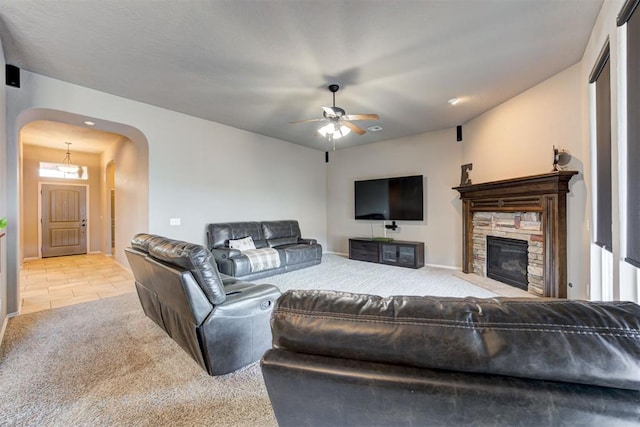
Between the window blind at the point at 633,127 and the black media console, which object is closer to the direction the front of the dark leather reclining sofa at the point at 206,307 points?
the black media console

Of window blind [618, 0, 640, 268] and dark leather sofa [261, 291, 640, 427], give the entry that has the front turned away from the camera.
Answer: the dark leather sofa

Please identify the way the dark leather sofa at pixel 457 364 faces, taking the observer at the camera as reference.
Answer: facing away from the viewer

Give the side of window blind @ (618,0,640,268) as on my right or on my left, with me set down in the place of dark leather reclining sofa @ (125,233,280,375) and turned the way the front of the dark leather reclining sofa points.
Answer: on my right

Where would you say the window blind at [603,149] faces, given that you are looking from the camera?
facing to the left of the viewer

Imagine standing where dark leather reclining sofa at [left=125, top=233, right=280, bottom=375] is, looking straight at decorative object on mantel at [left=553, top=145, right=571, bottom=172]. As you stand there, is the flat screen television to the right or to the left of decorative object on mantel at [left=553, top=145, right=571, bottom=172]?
left

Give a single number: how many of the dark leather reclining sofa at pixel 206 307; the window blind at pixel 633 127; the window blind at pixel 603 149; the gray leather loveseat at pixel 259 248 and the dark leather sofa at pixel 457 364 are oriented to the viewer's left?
2

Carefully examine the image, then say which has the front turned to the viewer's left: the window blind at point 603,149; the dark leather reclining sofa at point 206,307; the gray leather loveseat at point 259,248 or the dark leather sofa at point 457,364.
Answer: the window blind

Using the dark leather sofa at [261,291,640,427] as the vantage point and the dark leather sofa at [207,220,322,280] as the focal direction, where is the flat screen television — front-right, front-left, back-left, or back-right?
front-right

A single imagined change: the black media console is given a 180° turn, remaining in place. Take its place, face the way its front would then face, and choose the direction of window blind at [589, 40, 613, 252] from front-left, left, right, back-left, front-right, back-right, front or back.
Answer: right

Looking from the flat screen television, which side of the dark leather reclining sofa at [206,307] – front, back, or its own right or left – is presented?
front

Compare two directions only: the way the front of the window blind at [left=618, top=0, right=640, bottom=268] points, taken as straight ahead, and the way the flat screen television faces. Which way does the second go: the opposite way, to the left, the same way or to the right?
to the left

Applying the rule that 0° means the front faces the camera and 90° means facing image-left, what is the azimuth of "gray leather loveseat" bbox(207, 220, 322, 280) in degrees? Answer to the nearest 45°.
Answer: approximately 315°

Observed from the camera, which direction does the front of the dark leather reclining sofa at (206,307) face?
facing away from the viewer and to the right of the viewer

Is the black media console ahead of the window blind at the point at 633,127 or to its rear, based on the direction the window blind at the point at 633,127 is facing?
ahead

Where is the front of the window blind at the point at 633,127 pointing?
to the viewer's left

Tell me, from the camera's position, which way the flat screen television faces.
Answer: facing the viewer and to the left of the viewer

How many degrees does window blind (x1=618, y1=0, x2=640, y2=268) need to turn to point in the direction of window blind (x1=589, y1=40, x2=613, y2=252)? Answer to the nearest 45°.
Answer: approximately 90° to its right

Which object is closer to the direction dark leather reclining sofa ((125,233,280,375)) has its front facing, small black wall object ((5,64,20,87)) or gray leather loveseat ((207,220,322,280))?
the gray leather loveseat
